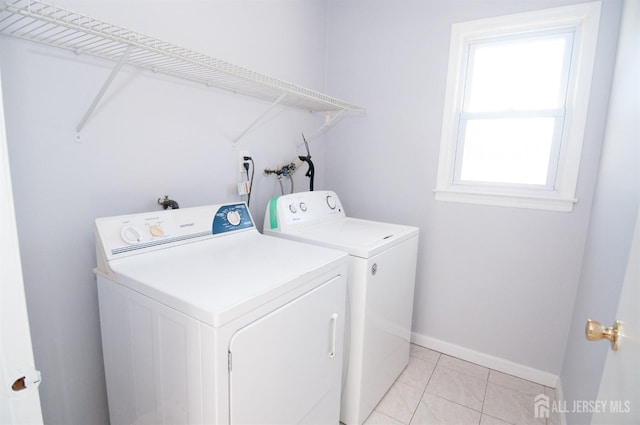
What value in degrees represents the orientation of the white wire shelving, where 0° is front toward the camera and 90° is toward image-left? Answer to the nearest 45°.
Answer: approximately 315°

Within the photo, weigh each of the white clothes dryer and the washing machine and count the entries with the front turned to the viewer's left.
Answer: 0

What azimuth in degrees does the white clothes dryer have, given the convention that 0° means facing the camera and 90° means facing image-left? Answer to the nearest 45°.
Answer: approximately 315°
